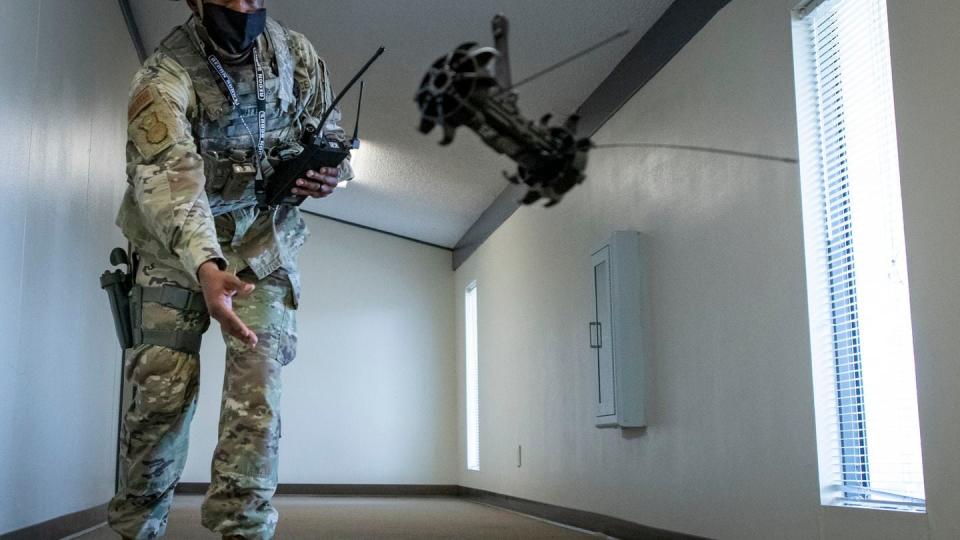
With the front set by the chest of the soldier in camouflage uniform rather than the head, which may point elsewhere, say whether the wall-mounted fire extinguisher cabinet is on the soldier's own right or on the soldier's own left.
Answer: on the soldier's own left

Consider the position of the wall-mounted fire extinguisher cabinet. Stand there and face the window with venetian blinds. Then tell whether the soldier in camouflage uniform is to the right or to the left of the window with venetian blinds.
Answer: right

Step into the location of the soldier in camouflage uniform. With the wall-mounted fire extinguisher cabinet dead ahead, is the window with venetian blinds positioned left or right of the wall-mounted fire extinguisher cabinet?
right

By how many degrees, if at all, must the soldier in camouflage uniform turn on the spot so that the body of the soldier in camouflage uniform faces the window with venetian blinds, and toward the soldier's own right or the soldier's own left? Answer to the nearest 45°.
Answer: approximately 45° to the soldier's own left

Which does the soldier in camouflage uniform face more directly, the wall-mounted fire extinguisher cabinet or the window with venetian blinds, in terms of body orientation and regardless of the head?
the window with venetian blinds

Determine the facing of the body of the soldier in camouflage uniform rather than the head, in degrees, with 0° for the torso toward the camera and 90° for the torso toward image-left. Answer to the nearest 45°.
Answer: approximately 315°
